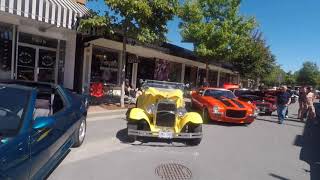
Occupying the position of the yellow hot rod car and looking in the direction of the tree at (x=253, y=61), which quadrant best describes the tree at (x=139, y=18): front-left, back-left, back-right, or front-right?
front-left

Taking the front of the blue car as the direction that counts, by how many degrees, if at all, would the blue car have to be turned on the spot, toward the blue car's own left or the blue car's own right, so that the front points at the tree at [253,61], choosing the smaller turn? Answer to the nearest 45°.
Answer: approximately 180°

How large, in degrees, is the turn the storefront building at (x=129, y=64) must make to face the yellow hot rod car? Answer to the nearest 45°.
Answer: approximately 45° to its right

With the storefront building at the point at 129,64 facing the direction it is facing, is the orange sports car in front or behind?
in front

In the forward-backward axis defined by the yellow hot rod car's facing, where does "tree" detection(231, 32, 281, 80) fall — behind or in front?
behind

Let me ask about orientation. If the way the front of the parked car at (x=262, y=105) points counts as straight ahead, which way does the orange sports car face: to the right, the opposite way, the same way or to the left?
the same way

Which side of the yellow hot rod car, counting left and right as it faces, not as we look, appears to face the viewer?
front

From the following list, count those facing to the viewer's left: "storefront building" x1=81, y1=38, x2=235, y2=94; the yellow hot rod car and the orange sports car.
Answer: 0

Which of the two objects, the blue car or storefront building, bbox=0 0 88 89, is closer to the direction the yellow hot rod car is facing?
the blue car

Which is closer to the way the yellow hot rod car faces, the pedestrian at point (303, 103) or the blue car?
the blue car

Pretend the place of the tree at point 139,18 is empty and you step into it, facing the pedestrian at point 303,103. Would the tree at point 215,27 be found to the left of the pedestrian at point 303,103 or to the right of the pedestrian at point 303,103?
left

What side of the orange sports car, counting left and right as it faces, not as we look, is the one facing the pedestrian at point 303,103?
left
